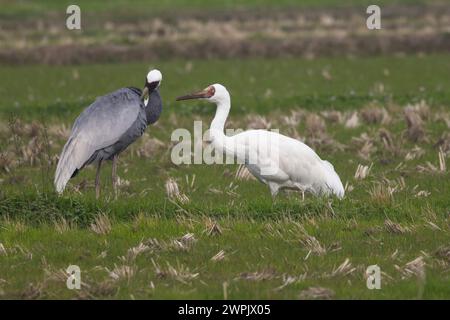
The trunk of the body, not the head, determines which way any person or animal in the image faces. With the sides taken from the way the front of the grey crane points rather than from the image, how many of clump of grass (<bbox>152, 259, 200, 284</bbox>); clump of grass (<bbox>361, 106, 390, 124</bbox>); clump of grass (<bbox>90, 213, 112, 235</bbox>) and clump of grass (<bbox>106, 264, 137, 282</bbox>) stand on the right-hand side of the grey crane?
3

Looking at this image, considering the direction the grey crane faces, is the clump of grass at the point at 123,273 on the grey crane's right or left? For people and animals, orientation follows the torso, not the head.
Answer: on its right

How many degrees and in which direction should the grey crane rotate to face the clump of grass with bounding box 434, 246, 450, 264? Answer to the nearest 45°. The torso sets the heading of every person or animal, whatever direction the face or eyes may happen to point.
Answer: approximately 45° to its right

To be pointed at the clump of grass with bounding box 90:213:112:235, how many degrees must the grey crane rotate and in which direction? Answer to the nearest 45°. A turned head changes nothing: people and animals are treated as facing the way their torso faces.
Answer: approximately 90° to its right

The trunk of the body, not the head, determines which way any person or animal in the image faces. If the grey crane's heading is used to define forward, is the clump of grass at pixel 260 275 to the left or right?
on its right

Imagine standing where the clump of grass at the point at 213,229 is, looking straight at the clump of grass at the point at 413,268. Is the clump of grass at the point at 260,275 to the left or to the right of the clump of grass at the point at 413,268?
right

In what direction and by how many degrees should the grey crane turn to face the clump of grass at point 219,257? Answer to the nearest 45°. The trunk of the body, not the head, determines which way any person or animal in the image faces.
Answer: approximately 90° to its right

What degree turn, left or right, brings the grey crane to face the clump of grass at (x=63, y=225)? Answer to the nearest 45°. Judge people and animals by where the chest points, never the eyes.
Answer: approximately 90° to its right

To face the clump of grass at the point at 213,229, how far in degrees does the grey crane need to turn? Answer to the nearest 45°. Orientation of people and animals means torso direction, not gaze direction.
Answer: approximately 45° to its right

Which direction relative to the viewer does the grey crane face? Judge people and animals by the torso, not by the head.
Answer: to the viewer's right

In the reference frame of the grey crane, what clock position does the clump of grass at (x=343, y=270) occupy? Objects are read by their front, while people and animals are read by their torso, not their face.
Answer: The clump of grass is roughly at 2 o'clock from the grey crane.
